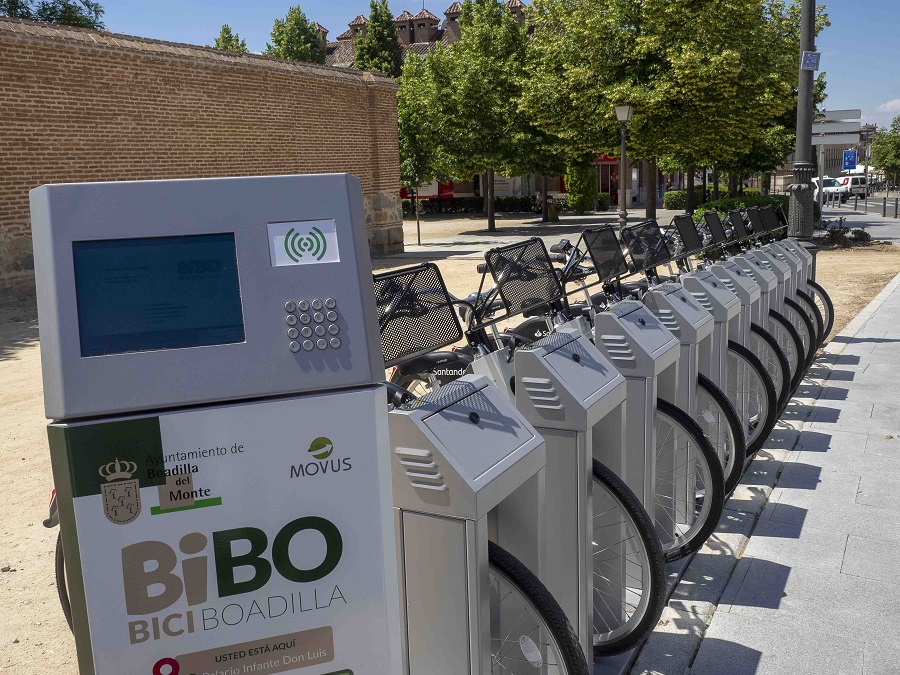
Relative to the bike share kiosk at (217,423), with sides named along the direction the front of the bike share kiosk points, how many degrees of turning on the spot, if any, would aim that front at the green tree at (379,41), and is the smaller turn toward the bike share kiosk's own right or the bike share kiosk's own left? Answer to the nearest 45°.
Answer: approximately 180°

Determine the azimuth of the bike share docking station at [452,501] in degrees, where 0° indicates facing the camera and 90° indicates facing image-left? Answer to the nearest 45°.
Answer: approximately 315°

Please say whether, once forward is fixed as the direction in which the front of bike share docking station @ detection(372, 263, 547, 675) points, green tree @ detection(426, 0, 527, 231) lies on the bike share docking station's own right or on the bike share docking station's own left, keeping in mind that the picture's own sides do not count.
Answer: on the bike share docking station's own left

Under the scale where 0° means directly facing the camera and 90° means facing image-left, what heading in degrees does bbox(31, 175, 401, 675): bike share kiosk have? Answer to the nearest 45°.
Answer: approximately 0°

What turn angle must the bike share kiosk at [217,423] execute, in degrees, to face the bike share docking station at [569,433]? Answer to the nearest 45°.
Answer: approximately 135° to its left

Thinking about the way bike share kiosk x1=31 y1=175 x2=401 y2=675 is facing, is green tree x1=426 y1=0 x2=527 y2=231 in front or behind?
behind

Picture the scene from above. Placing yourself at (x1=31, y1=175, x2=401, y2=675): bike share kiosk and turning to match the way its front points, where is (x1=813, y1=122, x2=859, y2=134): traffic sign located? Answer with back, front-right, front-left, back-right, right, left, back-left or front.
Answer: back-left

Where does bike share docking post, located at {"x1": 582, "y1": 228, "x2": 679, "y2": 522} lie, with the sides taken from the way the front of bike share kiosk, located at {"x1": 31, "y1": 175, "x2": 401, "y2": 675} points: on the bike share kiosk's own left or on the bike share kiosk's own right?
on the bike share kiosk's own left

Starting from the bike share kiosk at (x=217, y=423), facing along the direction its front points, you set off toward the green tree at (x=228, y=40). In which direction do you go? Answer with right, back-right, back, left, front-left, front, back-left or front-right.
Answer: back

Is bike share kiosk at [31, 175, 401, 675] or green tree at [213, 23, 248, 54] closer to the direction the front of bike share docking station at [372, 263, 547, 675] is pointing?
the bike share kiosk

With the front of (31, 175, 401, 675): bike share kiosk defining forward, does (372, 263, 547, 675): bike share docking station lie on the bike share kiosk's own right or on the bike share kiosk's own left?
on the bike share kiosk's own left

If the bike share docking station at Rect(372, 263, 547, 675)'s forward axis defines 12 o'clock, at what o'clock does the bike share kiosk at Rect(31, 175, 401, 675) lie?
the bike share kiosk at Rect(31, 175, 401, 675) is roughly at 3 o'clock from the bike share docking station at Rect(372, 263, 547, 675).
